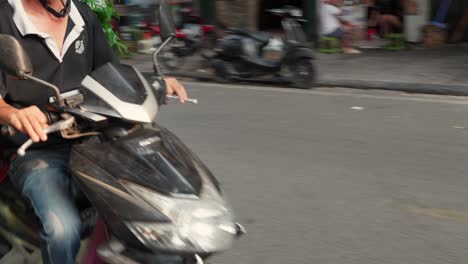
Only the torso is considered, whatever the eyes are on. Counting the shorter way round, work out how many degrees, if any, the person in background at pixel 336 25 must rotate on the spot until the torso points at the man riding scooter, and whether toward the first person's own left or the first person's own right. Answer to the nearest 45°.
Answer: approximately 90° to the first person's own right

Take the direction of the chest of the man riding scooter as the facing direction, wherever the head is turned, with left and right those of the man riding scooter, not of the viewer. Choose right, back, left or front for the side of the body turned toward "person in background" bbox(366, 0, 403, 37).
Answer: left

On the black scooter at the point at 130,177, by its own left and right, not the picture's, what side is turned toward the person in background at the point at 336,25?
left

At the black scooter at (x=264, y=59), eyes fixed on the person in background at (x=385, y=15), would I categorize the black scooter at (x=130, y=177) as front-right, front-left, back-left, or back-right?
back-right

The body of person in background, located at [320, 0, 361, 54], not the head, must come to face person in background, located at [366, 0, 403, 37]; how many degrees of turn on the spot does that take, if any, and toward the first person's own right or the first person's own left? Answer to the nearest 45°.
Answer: approximately 45° to the first person's own left

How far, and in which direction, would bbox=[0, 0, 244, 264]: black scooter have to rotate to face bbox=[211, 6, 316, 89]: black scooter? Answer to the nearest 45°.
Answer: approximately 135° to its left

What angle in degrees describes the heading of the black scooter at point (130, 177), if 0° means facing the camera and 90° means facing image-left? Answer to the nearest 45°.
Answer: approximately 315°
